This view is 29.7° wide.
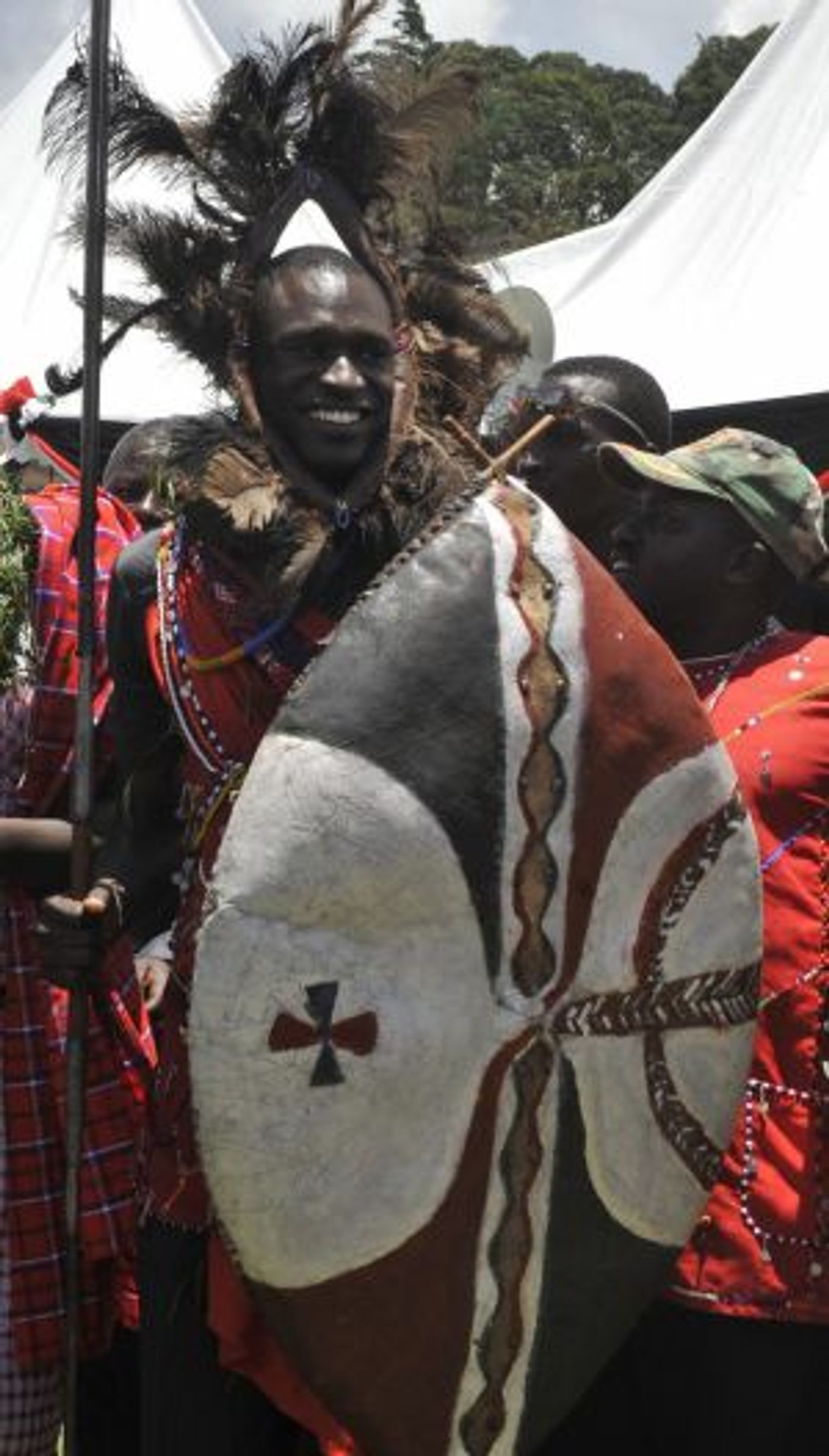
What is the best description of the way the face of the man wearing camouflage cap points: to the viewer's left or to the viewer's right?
to the viewer's left
